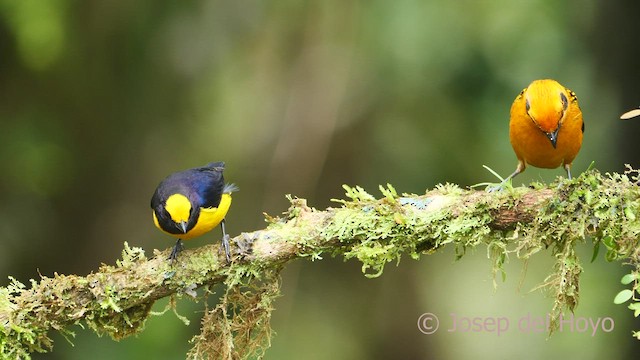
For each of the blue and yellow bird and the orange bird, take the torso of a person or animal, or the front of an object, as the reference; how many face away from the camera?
0

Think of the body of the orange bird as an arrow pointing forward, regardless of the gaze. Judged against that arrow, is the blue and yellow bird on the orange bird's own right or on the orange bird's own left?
on the orange bird's own right

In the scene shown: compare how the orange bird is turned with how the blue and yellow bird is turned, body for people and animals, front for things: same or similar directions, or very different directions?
same or similar directions

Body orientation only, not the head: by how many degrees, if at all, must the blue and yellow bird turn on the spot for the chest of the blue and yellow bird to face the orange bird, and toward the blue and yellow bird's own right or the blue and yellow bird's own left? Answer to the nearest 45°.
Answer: approximately 135° to the blue and yellow bird's own left

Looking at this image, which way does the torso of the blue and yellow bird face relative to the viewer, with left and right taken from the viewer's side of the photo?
facing the viewer and to the left of the viewer

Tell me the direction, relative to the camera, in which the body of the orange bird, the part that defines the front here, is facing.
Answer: toward the camera
